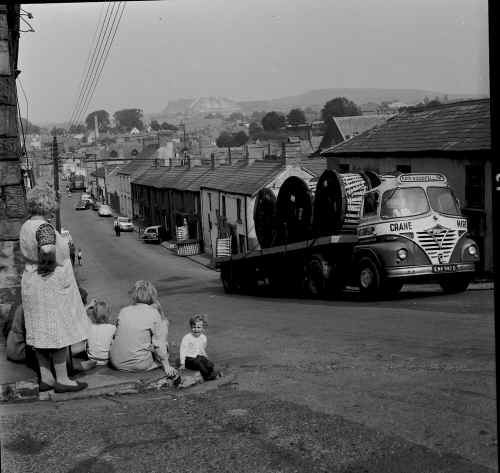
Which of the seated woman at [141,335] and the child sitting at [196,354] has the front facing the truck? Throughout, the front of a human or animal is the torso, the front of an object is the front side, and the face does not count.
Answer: the seated woman

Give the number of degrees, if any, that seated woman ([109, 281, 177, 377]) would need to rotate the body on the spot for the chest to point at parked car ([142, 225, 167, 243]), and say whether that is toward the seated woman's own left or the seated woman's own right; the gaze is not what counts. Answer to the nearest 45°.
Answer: approximately 45° to the seated woman's own left

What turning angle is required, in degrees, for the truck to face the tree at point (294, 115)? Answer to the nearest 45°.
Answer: approximately 135° to its left

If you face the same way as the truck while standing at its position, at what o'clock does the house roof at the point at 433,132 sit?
The house roof is roughly at 8 o'clock from the truck.

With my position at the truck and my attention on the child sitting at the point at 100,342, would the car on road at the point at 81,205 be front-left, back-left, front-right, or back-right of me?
back-right

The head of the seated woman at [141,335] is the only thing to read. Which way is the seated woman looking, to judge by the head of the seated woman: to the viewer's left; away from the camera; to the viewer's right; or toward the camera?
away from the camera

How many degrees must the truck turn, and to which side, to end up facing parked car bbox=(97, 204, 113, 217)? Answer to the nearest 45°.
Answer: approximately 180°

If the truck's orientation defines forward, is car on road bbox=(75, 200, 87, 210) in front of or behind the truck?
behind

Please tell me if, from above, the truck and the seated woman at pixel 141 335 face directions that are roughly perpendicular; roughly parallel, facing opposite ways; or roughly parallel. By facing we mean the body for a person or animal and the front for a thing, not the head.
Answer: roughly perpendicular

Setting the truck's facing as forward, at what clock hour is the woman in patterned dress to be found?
The woman in patterned dress is roughly at 2 o'clock from the truck.

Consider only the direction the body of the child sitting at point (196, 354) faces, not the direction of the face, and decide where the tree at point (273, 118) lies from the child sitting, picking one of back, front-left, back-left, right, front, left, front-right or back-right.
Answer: back-left

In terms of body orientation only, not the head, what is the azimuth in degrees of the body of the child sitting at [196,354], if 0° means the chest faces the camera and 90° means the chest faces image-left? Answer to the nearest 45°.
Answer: approximately 315°

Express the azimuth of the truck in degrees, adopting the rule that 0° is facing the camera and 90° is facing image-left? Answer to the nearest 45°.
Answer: approximately 315°
